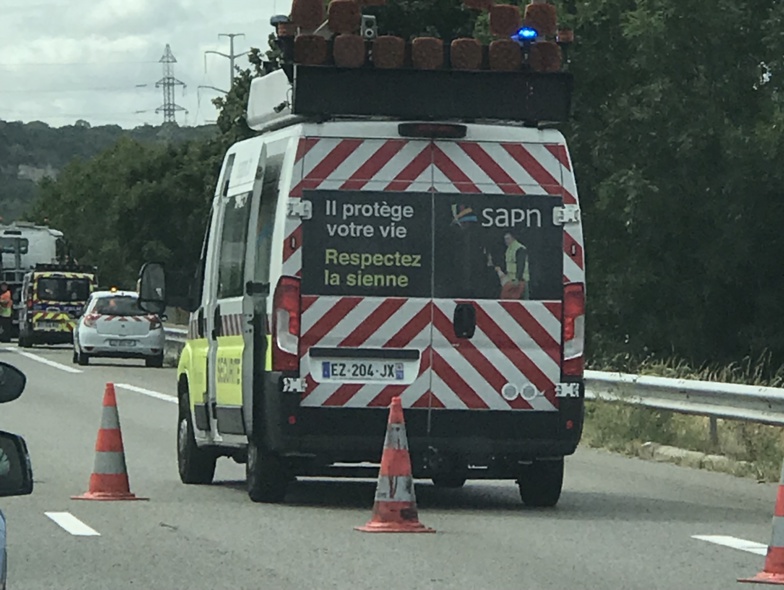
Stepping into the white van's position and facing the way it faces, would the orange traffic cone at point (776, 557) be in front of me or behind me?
behind

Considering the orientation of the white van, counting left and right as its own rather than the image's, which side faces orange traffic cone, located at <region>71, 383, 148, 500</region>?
left

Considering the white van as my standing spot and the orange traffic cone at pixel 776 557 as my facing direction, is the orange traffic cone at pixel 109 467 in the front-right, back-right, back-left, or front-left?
front-right

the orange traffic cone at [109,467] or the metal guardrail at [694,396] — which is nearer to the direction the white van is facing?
the metal guardrail

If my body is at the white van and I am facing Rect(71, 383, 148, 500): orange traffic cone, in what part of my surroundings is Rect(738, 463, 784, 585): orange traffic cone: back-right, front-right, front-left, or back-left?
back-left

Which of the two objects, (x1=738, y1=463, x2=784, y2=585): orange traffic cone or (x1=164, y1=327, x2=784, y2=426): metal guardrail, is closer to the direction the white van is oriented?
the metal guardrail

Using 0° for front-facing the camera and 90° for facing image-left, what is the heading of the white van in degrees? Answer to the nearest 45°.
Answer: approximately 180°
